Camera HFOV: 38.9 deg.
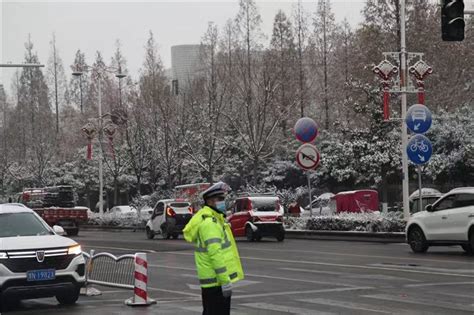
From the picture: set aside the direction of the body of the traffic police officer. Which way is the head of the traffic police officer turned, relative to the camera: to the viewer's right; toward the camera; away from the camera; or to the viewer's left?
to the viewer's right

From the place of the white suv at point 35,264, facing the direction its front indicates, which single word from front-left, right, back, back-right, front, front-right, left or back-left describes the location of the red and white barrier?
front-left

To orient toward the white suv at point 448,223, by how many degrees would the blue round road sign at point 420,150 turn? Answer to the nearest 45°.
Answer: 0° — it already faces it

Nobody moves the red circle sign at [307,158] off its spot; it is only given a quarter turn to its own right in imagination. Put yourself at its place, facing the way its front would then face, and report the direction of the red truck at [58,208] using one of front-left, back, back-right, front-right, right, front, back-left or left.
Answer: front-right

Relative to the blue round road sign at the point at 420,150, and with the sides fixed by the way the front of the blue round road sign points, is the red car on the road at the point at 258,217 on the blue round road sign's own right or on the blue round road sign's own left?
on the blue round road sign's own right

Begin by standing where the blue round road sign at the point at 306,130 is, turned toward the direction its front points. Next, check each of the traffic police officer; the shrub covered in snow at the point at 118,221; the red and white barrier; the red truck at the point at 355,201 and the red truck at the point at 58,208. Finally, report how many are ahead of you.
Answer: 2

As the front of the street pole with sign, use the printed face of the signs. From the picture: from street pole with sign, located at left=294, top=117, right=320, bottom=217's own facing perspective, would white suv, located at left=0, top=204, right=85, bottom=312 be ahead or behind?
ahead

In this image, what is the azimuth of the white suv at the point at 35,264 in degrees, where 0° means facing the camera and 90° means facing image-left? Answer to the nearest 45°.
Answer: approximately 315°

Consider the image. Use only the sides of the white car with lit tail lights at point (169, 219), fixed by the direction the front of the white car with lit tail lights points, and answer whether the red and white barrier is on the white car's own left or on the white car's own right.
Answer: on the white car's own left
